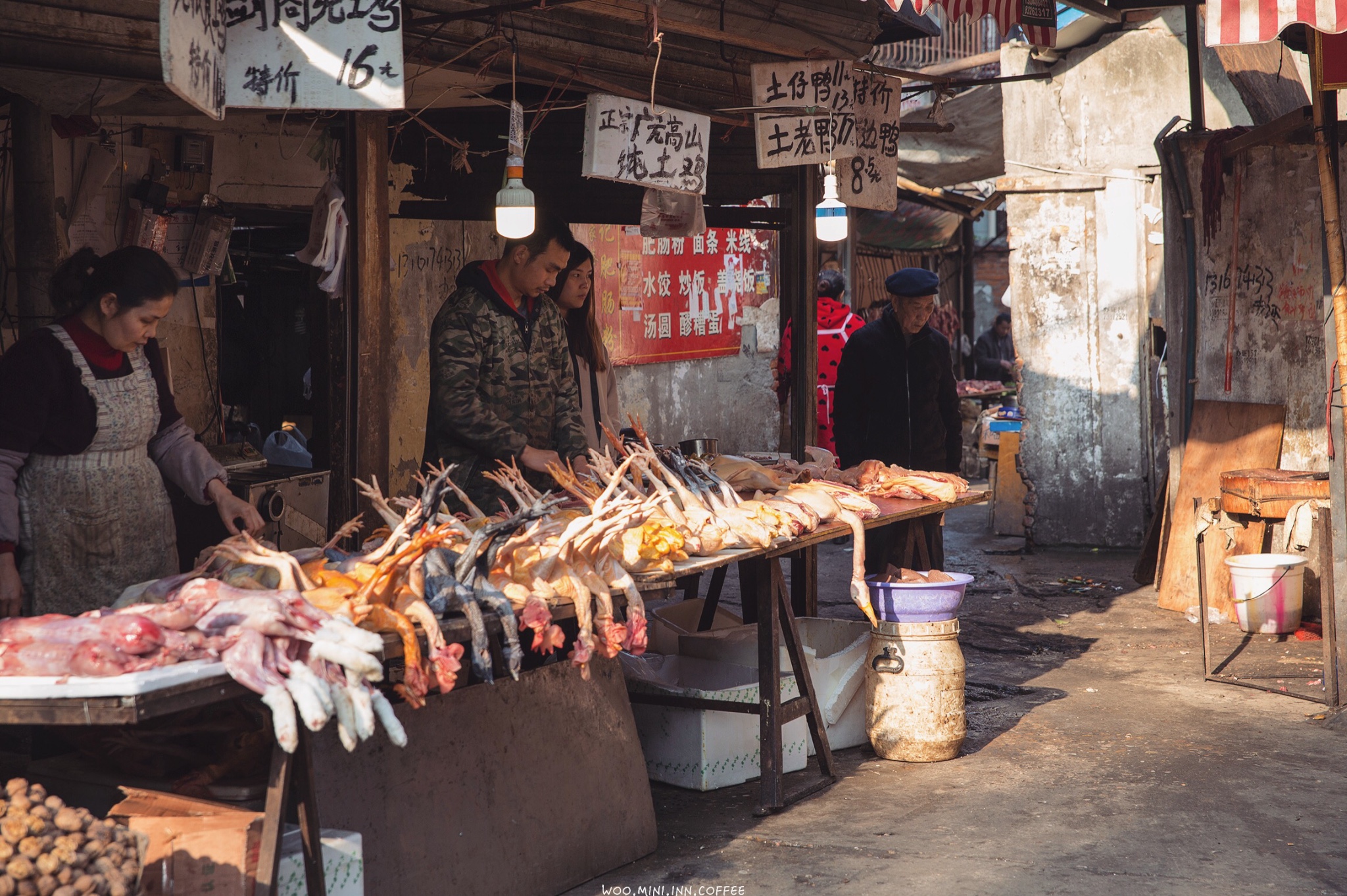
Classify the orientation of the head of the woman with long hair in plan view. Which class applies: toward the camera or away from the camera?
toward the camera

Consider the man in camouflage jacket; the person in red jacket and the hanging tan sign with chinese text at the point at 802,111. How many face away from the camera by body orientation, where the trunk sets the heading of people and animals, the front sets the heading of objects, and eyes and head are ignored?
1

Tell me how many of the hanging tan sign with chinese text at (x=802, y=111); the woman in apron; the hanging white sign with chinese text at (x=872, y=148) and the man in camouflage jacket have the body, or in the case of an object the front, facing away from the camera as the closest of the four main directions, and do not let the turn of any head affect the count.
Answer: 0

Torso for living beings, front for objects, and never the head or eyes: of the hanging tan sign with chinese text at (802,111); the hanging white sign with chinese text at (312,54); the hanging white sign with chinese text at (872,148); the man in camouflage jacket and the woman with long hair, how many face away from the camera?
0

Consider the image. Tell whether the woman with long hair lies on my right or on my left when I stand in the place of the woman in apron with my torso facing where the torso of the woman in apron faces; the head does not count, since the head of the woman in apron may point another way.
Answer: on my left

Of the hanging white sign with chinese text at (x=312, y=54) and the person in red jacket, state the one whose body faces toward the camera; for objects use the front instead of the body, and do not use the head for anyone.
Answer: the hanging white sign with chinese text

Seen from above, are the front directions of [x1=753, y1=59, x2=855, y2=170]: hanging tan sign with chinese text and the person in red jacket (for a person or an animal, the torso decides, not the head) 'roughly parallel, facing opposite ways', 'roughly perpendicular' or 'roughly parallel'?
roughly parallel, facing opposite ways

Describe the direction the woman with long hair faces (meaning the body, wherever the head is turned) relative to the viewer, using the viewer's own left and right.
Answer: facing the viewer and to the right of the viewer

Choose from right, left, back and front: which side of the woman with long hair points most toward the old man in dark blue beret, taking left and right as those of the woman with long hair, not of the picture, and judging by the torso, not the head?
left

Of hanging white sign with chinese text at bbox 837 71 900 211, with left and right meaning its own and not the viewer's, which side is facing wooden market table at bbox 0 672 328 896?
front

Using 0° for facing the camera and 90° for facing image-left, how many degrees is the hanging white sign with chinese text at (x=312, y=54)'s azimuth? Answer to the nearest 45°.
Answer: approximately 0°

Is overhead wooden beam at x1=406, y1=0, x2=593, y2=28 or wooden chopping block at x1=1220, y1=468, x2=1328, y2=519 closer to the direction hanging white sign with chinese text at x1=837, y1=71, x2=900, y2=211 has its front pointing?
the overhead wooden beam

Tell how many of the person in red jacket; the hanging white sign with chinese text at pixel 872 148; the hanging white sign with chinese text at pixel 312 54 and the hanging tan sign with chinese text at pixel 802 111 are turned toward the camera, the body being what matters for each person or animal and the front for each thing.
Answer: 3

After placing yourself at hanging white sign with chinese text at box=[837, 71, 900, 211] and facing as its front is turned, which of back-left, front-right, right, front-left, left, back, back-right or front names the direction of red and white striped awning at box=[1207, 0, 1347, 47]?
front-left

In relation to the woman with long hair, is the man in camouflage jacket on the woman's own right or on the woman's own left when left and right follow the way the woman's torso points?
on the woman's own right

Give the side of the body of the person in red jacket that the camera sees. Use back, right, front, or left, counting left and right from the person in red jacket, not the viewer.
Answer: back

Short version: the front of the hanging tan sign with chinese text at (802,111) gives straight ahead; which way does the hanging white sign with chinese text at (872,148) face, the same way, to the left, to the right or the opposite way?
the same way

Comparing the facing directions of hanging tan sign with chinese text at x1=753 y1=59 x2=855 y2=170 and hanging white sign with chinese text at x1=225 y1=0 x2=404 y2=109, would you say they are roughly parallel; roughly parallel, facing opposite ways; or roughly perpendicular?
roughly parallel

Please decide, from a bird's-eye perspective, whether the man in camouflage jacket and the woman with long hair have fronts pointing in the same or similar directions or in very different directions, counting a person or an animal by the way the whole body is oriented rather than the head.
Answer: same or similar directions

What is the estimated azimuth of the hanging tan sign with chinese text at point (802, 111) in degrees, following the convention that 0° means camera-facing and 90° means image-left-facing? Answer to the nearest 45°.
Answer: approximately 0°
